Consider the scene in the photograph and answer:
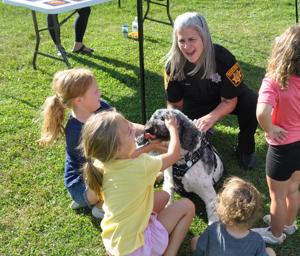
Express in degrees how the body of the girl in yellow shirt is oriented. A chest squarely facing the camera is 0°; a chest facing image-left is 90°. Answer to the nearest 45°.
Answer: approximately 225°

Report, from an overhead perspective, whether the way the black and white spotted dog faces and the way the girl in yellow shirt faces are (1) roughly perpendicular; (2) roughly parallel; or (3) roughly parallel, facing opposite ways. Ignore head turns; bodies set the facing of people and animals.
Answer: roughly parallel, facing opposite ways

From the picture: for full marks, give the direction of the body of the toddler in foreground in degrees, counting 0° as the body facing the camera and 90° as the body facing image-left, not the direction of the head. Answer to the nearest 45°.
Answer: approximately 180°

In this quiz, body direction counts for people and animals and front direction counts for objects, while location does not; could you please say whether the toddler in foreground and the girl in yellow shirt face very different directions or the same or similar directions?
same or similar directions

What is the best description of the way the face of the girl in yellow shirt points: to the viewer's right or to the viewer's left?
to the viewer's right

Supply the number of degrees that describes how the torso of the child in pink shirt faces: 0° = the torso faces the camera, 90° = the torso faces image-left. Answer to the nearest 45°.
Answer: approximately 135°

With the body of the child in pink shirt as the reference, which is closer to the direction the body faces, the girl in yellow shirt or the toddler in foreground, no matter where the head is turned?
the girl in yellow shirt

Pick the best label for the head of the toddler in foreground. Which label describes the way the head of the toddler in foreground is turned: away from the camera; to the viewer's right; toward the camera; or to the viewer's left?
away from the camera

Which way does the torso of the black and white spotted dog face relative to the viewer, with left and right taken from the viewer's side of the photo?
facing the viewer and to the left of the viewer

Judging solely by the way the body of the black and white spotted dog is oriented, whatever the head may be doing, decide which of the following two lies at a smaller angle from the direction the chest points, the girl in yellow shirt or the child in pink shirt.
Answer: the girl in yellow shirt

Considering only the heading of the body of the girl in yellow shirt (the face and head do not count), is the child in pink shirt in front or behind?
in front

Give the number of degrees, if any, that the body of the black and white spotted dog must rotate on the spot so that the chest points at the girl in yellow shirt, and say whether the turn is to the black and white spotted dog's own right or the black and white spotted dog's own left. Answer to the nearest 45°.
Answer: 0° — it already faces them

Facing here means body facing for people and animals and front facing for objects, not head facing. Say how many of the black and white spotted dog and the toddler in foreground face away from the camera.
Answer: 1

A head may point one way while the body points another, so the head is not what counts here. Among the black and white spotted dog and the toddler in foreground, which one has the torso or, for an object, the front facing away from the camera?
the toddler in foreground

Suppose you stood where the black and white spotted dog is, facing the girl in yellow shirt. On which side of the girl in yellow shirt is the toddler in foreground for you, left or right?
left
